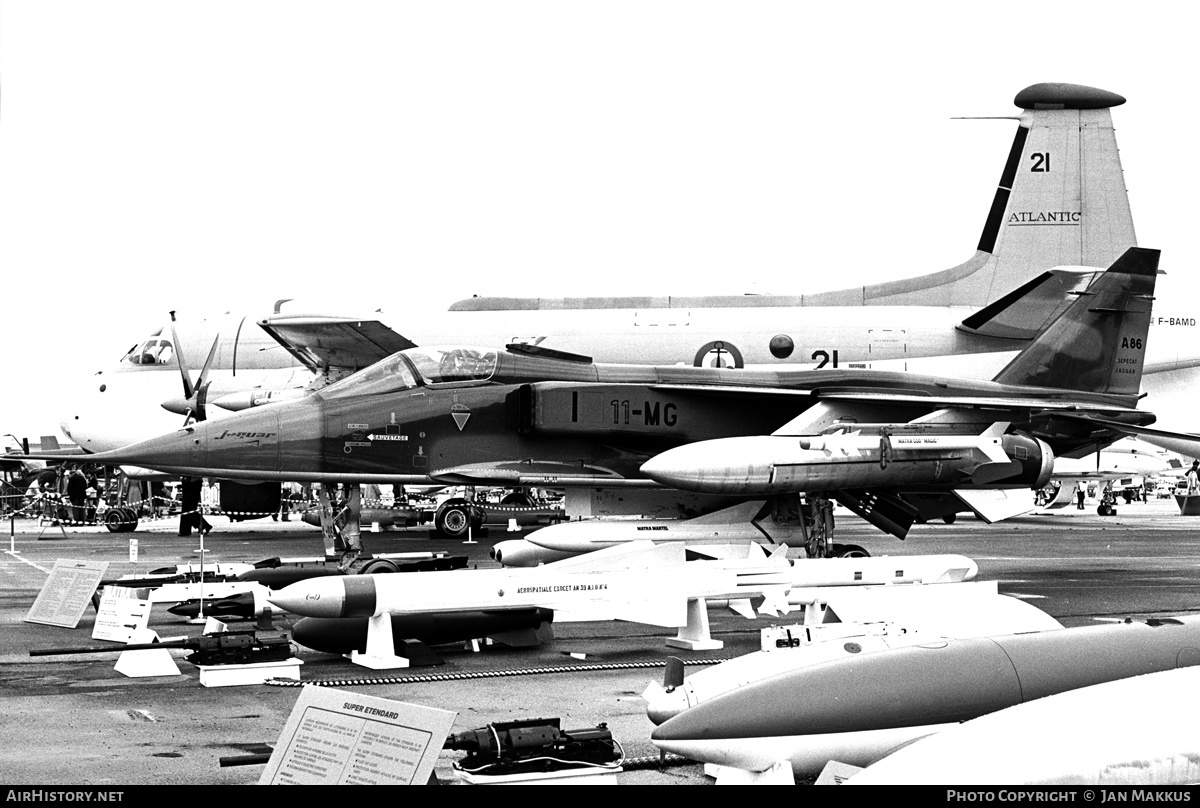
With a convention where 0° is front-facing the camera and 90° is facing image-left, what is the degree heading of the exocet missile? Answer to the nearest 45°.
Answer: approximately 90°

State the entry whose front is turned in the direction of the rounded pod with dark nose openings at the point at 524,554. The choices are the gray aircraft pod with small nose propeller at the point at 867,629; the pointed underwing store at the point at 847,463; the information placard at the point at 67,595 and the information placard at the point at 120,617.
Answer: the pointed underwing store at the point at 847,463

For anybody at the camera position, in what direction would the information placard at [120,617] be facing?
facing the viewer

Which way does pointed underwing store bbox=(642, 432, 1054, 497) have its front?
to the viewer's left

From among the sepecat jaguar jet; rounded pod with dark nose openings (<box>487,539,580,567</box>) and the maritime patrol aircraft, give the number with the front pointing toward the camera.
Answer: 0

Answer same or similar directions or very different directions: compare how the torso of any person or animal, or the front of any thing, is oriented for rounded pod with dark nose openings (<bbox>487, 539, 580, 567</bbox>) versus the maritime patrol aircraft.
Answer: same or similar directions

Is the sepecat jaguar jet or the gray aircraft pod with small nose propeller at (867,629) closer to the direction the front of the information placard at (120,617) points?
the gray aircraft pod with small nose propeller

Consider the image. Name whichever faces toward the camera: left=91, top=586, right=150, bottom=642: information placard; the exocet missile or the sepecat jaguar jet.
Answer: the information placard

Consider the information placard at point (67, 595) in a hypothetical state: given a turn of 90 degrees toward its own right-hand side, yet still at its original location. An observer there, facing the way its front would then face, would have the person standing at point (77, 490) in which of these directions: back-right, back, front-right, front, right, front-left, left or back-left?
right

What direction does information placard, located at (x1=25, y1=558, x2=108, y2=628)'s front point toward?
toward the camera

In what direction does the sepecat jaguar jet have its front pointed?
to the viewer's left

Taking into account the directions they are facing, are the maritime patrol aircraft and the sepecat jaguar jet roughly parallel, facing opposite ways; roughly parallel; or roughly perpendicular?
roughly parallel

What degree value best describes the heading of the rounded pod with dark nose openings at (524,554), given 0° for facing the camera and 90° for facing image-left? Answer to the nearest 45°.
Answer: approximately 90°

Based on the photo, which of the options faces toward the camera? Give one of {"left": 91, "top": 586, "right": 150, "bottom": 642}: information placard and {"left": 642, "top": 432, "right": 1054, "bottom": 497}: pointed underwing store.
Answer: the information placard

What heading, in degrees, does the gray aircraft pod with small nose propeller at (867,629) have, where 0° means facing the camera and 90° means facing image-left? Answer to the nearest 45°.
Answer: approximately 45°

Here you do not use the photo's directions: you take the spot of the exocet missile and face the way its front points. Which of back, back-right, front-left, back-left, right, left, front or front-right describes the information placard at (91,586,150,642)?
front

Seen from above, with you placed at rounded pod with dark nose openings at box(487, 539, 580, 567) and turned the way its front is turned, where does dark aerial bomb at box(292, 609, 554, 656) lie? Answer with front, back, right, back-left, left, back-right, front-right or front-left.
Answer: left
